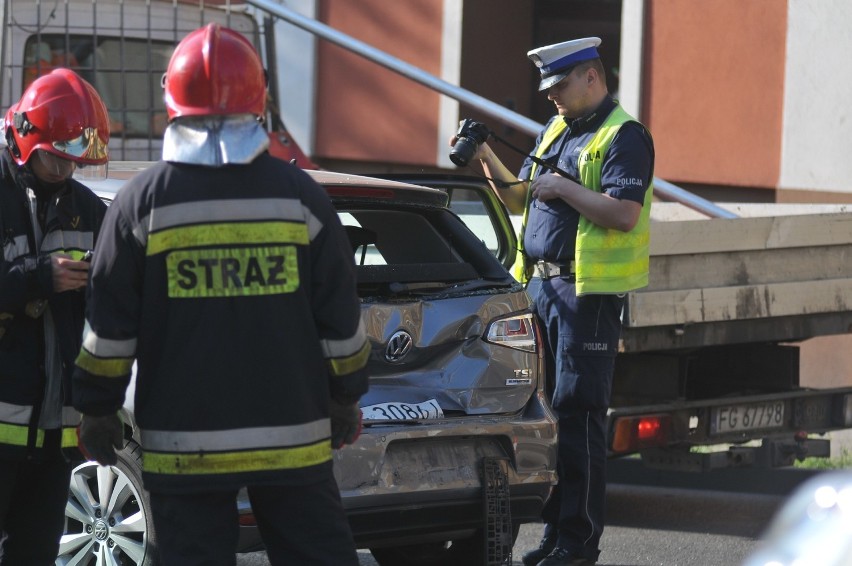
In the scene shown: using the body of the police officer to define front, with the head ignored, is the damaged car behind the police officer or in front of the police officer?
in front

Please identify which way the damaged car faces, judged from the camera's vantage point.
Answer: facing away from the viewer and to the left of the viewer

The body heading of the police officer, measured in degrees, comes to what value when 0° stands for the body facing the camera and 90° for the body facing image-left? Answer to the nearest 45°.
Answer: approximately 45°

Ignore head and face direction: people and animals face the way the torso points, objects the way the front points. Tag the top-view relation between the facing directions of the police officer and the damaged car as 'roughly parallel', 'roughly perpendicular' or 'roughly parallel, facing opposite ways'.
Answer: roughly perpendicular

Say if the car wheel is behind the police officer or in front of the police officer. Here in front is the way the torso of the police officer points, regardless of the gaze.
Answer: in front

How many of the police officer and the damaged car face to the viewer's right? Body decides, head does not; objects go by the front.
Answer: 0

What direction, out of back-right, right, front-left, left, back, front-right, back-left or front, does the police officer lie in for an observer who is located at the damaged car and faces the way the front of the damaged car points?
right
